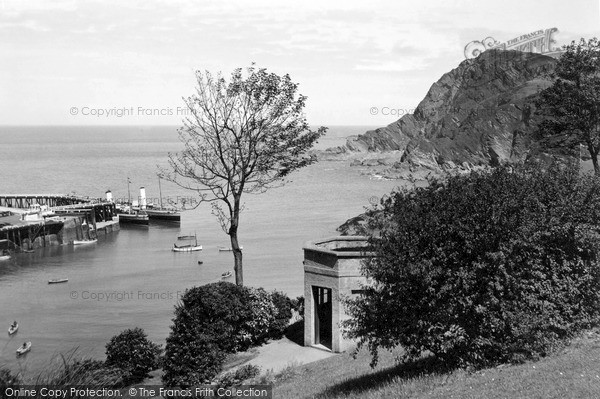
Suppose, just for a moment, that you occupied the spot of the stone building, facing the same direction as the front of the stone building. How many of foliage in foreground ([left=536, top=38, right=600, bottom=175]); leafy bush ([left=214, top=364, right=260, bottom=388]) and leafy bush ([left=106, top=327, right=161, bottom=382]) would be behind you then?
1

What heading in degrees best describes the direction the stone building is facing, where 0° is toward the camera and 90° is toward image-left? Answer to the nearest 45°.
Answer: approximately 45°

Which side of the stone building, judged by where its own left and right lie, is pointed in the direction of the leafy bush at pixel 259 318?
right

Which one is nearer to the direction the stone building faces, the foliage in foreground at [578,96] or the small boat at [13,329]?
the small boat

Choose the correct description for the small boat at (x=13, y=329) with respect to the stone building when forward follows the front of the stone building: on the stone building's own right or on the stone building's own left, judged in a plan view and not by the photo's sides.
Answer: on the stone building's own right

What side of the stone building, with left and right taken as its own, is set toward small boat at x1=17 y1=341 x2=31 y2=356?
right

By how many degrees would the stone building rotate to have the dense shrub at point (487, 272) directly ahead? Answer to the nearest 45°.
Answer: approximately 90° to its left

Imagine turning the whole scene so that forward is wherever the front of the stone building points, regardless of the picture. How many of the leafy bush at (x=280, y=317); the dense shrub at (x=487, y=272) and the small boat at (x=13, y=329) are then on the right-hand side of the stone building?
2

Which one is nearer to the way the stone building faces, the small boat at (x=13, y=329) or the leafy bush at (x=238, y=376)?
the leafy bush
